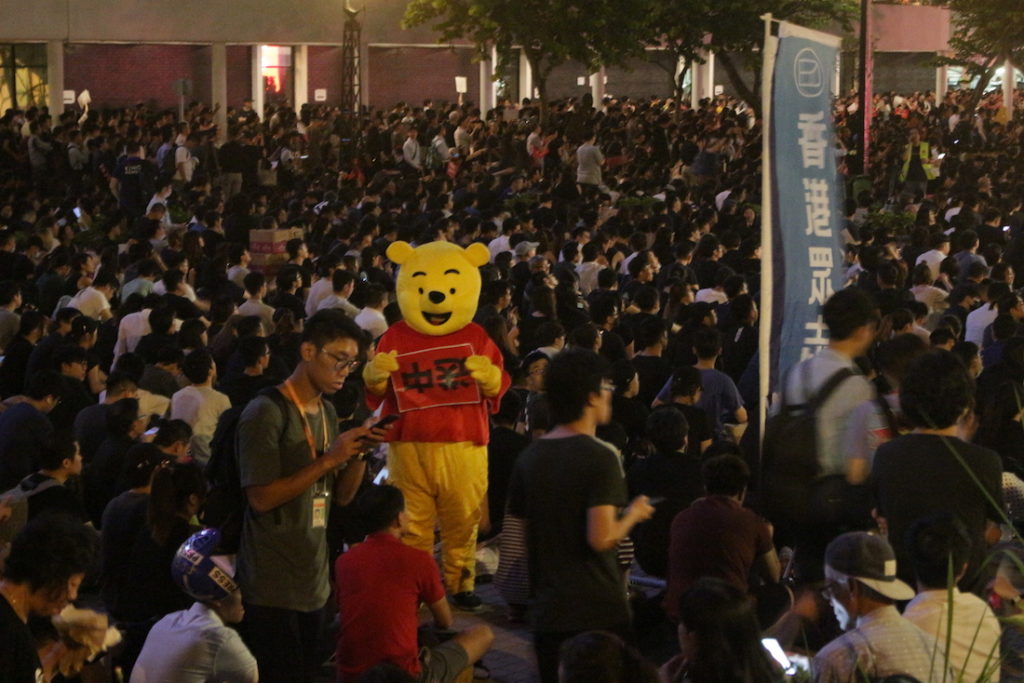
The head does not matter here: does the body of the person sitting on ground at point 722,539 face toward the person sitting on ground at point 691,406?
yes

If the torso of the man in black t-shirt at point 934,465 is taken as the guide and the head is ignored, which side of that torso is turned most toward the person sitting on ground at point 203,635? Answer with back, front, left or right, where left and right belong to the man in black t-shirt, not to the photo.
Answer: left

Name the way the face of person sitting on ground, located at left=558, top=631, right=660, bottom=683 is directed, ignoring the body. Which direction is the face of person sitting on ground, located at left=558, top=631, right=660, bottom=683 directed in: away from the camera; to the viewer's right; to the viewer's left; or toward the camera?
away from the camera

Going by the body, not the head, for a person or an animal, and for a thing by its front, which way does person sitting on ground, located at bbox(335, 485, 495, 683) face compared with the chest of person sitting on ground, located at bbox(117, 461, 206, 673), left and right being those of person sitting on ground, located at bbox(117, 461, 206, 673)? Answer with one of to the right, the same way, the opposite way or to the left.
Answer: the same way

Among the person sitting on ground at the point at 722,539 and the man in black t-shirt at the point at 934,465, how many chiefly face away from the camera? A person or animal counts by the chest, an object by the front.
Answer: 2

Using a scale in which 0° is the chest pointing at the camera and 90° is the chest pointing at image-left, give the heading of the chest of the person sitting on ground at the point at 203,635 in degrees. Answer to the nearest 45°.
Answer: approximately 225°

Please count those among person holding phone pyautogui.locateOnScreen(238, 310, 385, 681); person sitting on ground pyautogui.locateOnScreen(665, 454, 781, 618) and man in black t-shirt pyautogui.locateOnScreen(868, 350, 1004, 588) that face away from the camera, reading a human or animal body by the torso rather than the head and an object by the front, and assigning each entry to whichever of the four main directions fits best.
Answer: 2

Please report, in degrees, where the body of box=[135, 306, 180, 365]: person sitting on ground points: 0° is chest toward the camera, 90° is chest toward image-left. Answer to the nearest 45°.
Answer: approximately 225°

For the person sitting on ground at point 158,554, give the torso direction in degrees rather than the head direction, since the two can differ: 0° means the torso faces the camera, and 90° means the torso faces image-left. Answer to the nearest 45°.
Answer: approximately 225°

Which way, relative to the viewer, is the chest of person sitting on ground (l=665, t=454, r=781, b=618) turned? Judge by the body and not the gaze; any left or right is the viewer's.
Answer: facing away from the viewer

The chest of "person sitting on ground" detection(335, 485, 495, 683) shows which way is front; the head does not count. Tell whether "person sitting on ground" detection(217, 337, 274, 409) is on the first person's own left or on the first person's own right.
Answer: on the first person's own left

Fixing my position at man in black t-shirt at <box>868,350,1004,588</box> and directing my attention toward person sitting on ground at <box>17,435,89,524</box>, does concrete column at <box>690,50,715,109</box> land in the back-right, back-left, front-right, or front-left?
front-right

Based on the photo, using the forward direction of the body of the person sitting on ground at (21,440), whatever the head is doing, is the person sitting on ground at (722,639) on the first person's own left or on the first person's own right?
on the first person's own right

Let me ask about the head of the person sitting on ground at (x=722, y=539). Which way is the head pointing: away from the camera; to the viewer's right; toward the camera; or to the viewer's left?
away from the camera

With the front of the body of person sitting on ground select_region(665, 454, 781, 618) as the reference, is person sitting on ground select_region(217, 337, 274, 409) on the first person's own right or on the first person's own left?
on the first person's own left

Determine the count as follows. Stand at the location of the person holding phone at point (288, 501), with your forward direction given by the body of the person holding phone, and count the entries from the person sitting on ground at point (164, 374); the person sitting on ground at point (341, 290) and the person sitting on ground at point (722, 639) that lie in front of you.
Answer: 1

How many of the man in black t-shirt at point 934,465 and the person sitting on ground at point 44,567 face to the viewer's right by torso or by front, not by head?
1

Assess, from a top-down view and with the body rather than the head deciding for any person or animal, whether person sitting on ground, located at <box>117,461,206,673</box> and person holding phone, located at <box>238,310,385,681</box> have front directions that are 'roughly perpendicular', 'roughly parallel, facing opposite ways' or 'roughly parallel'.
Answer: roughly perpendicular

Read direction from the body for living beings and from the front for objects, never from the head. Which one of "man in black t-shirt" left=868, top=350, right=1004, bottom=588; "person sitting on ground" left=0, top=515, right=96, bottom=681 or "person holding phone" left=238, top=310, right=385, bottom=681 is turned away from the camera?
the man in black t-shirt
